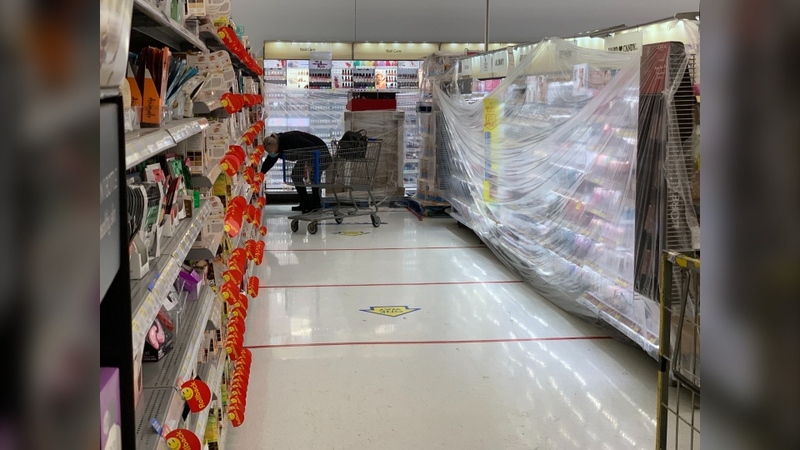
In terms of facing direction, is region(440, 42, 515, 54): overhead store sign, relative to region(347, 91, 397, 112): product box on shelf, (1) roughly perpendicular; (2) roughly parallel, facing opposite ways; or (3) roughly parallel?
roughly parallel

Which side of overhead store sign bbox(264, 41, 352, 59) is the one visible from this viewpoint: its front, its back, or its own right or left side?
front

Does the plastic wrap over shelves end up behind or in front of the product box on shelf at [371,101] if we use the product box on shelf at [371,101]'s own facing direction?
in front

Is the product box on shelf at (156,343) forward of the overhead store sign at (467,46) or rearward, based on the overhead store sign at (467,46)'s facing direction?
forward

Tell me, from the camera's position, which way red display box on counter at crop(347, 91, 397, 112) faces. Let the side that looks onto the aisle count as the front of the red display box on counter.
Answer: facing the viewer

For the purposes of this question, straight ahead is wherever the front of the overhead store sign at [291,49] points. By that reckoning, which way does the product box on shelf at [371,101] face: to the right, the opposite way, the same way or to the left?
the same way

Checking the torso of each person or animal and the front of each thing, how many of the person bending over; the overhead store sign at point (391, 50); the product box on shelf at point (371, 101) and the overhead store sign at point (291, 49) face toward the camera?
3

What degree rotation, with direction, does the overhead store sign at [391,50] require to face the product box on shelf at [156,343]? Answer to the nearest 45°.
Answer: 0° — it already faces it

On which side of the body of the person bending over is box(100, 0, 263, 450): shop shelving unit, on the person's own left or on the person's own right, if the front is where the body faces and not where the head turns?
on the person's own left

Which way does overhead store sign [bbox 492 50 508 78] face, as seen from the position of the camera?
facing the viewer and to the left of the viewer

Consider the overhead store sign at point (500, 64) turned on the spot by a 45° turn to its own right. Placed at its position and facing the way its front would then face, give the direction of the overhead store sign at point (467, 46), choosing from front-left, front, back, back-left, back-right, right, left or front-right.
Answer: right

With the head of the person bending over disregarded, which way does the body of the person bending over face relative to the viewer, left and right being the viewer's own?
facing to the left of the viewer

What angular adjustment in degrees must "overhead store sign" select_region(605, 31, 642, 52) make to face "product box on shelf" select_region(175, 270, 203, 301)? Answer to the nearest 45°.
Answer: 0° — it already faces it

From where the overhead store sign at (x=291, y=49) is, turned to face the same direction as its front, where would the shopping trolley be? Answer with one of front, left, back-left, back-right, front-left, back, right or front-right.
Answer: front

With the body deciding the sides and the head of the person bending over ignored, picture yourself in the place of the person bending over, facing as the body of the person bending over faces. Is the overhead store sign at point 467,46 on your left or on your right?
on your right

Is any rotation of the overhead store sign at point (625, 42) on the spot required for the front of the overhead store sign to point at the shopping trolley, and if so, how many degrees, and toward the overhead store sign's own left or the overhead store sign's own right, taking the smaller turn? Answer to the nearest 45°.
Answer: approximately 90° to the overhead store sign's own right
